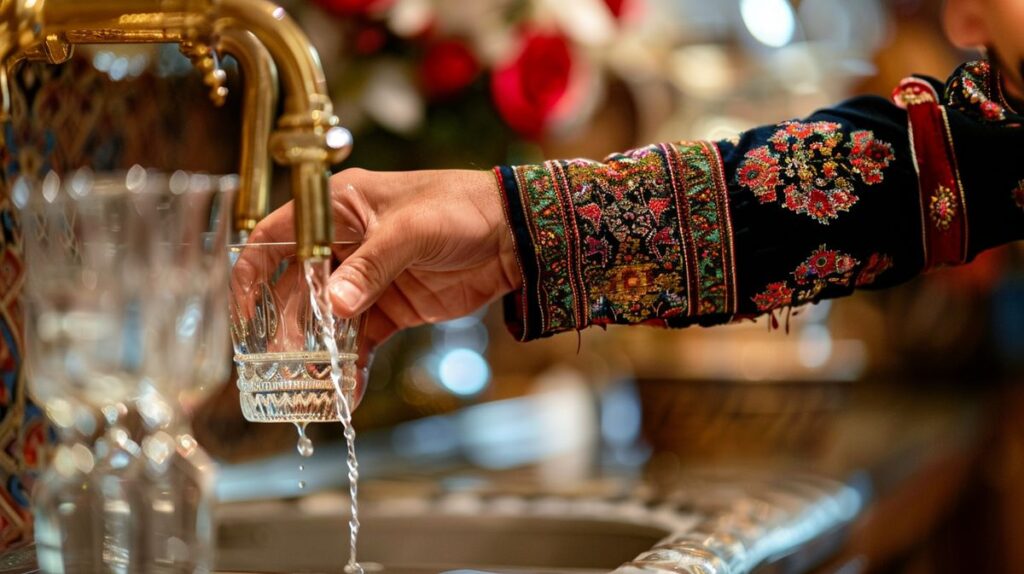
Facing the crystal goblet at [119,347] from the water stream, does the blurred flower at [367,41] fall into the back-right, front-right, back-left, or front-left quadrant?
back-right

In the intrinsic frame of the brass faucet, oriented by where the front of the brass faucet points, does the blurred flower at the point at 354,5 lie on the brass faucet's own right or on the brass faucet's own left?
on the brass faucet's own left

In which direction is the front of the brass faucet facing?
to the viewer's right

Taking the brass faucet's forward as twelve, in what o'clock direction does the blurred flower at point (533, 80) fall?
The blurred flower is roughly at 10 o'clock from the brass faucet.
